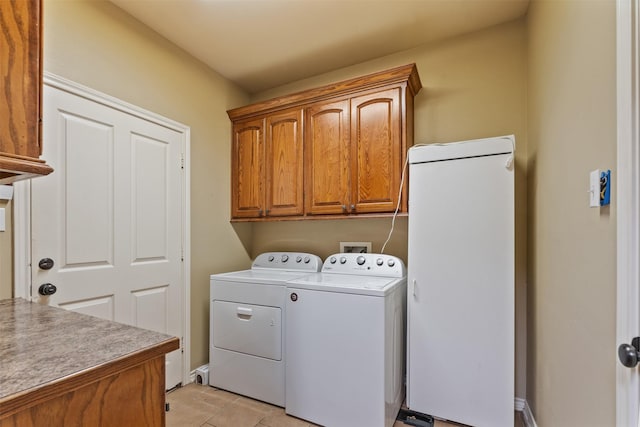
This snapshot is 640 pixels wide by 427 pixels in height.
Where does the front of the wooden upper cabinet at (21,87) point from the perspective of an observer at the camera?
facing to the right of the viewer

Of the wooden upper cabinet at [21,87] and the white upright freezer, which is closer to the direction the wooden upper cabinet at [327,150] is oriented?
the wooden upper cabinet

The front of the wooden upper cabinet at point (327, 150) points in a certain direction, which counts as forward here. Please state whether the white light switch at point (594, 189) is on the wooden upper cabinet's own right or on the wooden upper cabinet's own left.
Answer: on the wooden upper cabinet's own left

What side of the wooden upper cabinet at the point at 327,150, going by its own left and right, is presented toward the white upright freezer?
left

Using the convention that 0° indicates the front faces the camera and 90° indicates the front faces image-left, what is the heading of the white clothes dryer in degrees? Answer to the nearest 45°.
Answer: approximately 45°

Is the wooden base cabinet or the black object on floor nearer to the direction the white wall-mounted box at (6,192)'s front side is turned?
the wooden base cabinet

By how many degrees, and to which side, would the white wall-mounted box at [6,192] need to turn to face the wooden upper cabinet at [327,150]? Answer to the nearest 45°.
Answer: approximately 90° to its left

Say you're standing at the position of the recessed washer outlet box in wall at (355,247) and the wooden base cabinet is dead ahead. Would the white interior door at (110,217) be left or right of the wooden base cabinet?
right

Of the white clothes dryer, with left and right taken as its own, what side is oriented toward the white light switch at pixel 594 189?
left

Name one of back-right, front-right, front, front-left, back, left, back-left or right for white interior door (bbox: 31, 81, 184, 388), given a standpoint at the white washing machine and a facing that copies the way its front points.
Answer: front-right

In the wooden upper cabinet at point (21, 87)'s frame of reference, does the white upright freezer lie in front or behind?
in front

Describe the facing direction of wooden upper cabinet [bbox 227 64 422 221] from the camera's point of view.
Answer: facing the viewer and to the left of the viewer
